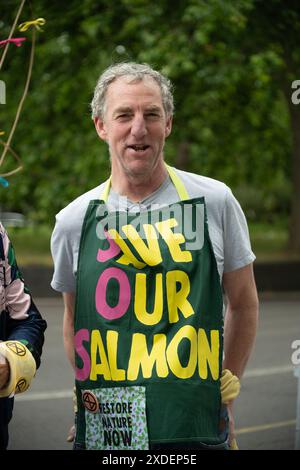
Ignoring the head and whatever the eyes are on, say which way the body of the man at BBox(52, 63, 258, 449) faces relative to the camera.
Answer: toward the camera

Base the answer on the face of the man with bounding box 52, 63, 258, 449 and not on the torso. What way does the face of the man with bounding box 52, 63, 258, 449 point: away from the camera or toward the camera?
toward the camera
